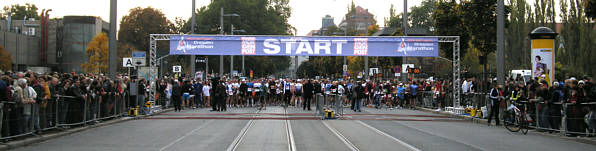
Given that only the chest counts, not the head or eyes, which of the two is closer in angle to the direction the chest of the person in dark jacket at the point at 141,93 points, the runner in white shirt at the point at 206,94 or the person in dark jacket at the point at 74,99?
the runner in white shirt

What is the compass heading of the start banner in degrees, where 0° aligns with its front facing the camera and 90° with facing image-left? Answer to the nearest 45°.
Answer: approximately 0°

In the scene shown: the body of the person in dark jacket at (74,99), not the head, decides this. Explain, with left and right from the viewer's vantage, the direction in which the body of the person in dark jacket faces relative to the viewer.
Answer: facing to the right of the viewer
